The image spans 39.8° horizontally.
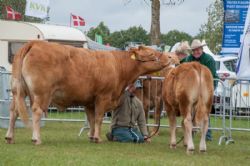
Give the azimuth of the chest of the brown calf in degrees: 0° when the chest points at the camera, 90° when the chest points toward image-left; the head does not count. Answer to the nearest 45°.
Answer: approximately 135°

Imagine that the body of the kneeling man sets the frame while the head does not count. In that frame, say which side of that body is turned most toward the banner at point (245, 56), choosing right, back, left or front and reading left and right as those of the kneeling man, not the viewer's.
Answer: left

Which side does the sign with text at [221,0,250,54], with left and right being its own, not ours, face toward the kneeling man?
front

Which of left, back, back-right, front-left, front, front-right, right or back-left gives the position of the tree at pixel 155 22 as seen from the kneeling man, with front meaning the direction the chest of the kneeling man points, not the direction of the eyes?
back-left

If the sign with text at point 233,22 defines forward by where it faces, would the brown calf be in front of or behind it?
in front

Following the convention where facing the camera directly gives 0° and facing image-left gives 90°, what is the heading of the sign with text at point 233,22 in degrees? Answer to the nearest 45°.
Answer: approximately 0°

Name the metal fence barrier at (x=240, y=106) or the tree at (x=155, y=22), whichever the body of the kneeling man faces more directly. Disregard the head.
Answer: the metal fence barrier

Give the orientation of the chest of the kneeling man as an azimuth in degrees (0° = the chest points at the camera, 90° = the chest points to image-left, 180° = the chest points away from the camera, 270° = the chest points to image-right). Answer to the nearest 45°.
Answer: approximately 315°

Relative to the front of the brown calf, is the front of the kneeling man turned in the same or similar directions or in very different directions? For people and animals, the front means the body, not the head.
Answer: very different directions

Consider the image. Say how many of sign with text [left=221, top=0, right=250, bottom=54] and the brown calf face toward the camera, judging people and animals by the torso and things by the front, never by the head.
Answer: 1

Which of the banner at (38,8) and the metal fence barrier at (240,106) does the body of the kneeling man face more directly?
the metal fence barrier
